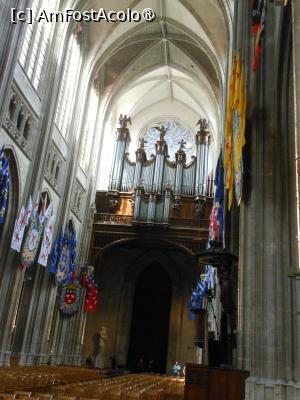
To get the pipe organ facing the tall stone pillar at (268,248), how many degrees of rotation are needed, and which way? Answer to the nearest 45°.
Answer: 0° — it already faces it

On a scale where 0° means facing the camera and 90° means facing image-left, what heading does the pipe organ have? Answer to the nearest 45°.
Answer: approximately 0°

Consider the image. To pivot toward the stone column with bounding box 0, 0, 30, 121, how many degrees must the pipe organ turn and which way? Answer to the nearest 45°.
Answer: approximately 45° to its right
